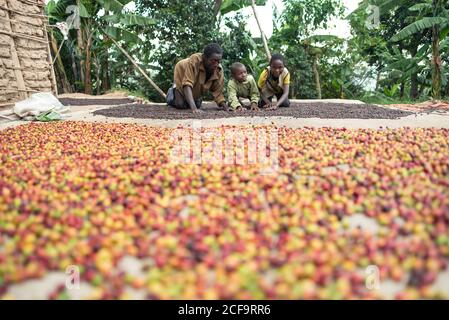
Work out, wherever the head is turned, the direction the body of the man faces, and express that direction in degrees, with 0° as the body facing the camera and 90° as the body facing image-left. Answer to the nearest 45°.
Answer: approximately 315°

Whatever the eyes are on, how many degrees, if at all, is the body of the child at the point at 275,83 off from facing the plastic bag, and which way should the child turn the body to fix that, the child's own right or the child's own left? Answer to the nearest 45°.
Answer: approximately 45° to the child's own right

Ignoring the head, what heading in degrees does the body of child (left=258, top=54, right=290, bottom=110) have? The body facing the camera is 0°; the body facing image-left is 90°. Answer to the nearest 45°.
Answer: approximately 0°

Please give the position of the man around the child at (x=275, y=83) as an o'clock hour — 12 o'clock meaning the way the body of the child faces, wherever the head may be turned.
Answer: The man is roughly at 2 o'clock from the child.

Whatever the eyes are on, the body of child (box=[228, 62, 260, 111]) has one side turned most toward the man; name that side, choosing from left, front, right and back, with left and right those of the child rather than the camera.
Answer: right

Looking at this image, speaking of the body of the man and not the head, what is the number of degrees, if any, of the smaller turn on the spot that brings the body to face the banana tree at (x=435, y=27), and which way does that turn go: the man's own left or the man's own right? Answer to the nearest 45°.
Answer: approximately 90° to the man's own left

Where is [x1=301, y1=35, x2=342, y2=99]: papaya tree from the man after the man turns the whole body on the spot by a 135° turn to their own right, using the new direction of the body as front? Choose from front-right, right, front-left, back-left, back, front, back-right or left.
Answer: back-right

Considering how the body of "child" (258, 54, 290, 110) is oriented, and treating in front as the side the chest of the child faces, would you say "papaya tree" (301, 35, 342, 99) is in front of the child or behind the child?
behind
